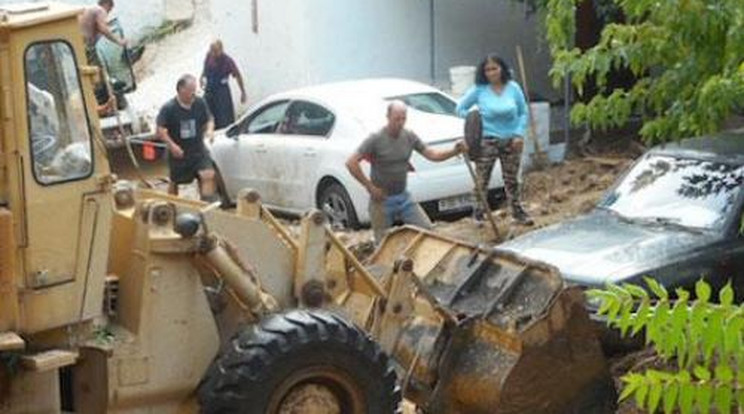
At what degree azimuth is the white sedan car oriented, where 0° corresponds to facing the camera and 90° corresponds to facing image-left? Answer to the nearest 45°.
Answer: approximately 135°

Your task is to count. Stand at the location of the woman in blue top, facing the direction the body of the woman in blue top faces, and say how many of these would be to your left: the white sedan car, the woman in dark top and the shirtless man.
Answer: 0

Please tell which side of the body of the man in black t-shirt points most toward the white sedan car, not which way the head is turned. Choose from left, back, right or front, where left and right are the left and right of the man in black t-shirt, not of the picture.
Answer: left

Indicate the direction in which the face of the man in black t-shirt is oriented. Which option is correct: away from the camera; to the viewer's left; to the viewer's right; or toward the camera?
toward the camera

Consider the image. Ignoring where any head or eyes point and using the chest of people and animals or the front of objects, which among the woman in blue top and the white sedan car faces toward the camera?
the woman in blue top

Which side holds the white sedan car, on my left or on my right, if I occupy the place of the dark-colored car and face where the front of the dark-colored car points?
on my right

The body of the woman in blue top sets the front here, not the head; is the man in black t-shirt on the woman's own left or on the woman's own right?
on the woman's own right

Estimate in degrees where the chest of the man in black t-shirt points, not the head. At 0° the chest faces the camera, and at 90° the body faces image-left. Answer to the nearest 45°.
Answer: approximately 315°

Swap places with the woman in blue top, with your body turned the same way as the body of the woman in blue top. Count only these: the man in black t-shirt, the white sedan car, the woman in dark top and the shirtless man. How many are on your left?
0

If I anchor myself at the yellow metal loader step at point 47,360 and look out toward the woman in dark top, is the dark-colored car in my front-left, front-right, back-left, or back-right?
front-right

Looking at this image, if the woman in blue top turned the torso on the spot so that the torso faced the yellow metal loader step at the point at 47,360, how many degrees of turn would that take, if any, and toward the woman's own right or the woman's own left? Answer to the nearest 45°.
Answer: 0° — they already face it

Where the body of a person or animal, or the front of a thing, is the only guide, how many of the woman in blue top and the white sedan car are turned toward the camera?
1

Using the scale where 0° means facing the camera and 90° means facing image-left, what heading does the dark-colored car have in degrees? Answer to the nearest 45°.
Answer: approximately 45°

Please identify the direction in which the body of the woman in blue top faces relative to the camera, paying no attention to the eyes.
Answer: toward the camera

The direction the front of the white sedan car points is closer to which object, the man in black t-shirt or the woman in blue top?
the man in black t-shirt
